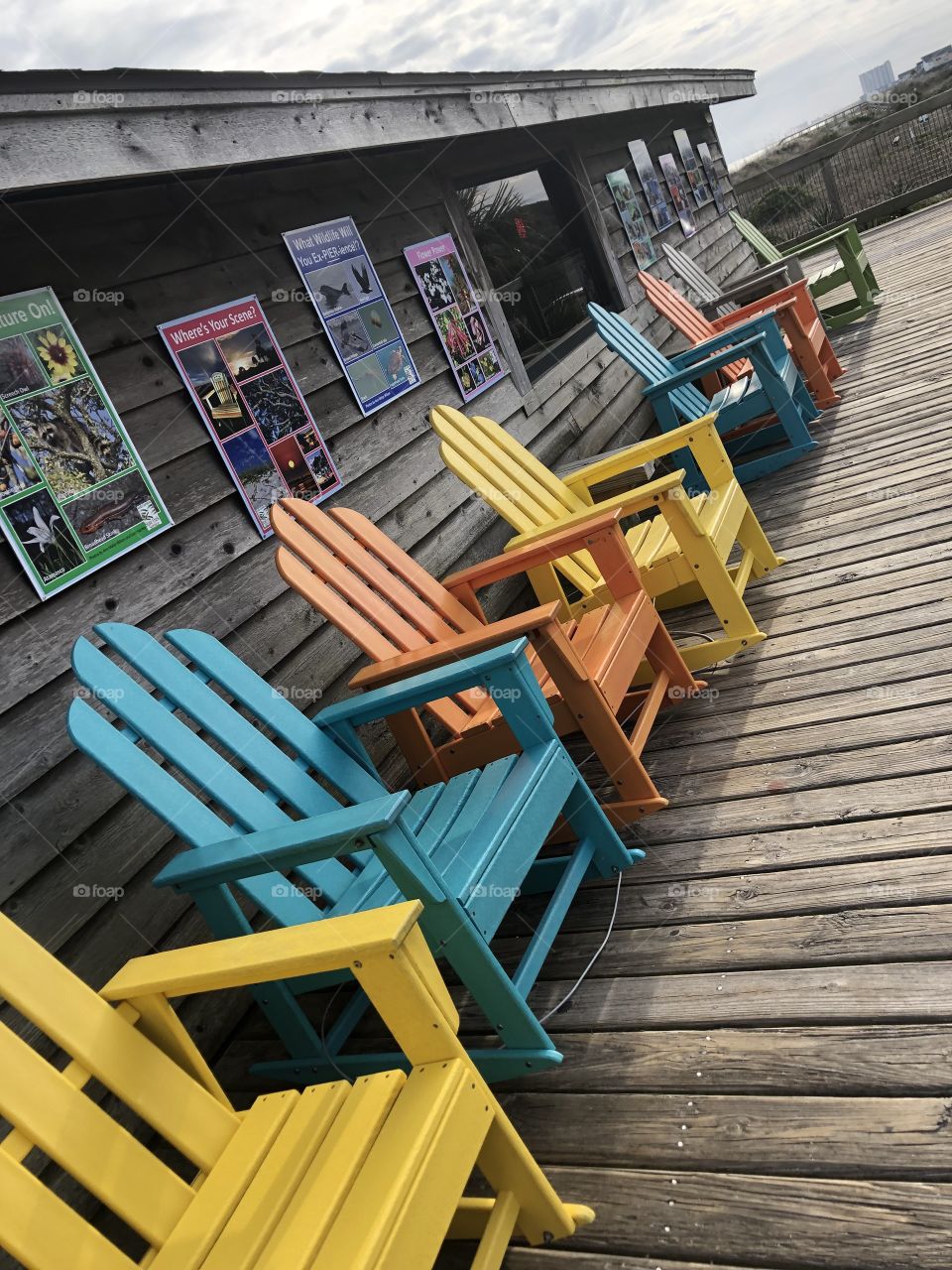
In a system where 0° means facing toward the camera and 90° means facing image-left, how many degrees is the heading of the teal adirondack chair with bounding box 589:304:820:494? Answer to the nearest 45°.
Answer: approximately 315°

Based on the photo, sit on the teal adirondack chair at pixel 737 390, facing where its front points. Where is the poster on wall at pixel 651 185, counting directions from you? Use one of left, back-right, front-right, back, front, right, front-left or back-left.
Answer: back-left

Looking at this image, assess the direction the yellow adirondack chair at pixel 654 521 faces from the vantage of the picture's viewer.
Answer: facing the viewer and to the right of the viewer

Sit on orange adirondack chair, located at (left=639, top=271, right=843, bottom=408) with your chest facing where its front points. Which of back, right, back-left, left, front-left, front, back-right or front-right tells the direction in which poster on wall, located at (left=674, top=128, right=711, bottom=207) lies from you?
back-left

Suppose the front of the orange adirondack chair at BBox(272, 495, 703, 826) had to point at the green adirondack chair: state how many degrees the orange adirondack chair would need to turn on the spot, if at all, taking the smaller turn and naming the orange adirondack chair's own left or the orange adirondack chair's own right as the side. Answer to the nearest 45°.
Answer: approximately 90° to the orange adirondack chair's own left

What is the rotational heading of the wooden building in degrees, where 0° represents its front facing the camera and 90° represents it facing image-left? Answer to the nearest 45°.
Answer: approximately 315°

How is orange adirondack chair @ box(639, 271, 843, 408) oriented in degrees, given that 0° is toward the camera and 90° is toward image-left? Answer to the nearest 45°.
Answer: approximately 315°

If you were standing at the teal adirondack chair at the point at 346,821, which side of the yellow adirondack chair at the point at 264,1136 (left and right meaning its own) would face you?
left

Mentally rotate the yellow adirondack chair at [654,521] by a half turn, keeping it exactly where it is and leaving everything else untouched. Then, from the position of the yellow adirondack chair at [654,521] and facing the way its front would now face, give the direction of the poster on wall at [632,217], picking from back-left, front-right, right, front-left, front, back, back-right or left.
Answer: front-right

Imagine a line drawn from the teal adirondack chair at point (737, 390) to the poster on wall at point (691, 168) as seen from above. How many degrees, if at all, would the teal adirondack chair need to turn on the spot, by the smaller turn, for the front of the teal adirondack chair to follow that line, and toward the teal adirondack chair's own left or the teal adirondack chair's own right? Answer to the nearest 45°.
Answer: approximately 135° to the teal adirondack chair's own left

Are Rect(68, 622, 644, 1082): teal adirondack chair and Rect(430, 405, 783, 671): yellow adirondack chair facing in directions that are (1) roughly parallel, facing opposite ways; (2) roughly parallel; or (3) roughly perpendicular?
roughly parallel

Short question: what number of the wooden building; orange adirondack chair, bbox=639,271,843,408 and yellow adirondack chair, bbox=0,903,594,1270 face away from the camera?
0

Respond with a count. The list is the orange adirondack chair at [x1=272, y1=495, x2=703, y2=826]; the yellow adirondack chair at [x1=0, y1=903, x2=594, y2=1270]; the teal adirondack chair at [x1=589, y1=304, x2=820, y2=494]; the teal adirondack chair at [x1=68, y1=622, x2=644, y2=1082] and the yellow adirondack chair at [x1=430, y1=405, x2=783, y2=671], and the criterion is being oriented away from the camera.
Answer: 0

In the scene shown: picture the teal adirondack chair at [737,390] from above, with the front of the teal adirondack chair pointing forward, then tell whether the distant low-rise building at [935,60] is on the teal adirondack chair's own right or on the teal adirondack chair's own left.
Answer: on the teal adirondack chair's own left

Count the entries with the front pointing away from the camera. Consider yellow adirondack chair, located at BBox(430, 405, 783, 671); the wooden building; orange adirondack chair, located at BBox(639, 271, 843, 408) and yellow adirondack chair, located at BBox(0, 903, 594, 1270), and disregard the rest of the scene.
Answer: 0

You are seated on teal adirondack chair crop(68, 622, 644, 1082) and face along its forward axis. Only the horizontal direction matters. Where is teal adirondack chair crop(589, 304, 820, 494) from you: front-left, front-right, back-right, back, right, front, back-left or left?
left
